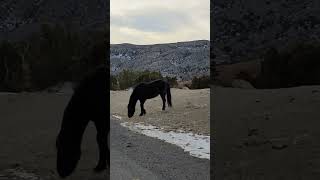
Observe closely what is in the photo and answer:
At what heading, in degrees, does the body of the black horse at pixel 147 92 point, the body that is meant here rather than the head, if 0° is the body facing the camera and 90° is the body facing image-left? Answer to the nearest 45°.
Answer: approximately 45°
